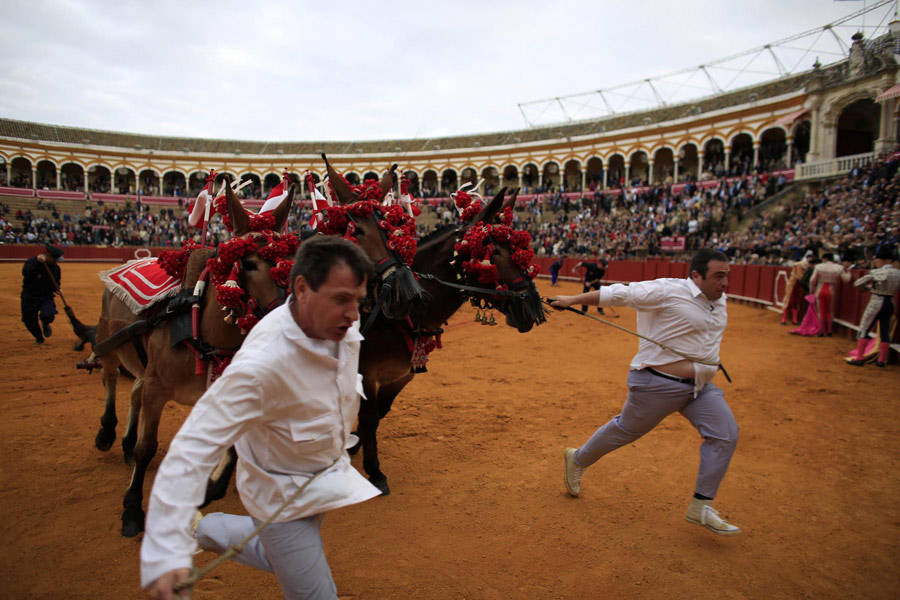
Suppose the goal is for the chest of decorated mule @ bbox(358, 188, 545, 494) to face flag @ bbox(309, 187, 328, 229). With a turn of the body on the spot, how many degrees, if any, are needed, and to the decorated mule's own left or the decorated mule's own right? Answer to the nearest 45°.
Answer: approximately 135° to the decorated mule's own right

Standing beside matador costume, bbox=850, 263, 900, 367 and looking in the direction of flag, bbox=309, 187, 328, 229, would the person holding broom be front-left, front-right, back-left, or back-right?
front-right

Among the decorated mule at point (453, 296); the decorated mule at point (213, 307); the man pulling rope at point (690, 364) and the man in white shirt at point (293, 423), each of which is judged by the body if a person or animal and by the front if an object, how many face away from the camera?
0

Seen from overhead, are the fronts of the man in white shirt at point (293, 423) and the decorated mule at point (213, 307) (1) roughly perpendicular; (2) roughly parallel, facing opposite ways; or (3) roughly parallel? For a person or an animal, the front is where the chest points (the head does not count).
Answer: roughly parallel

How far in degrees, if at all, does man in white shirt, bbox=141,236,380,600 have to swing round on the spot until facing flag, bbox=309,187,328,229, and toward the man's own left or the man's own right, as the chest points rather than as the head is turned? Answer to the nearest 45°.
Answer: approximately 135° to the man's own left

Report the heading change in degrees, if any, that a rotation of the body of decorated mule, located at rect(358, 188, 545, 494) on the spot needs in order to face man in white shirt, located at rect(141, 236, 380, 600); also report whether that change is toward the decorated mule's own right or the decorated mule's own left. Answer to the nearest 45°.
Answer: approximately 45° to the decorated mule's own right

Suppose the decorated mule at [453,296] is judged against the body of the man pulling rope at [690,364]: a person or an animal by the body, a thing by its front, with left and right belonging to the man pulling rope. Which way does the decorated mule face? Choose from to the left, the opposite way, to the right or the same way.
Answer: the same way

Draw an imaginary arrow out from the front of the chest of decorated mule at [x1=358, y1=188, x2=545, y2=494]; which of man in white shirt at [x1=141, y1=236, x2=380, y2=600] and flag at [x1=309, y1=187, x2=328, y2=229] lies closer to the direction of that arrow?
the man in white shirt

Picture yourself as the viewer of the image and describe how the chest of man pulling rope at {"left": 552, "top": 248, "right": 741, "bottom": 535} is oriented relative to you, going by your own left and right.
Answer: facing the viewer and to the right of the viewer

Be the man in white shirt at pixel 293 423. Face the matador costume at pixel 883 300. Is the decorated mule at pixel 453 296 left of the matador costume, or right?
left

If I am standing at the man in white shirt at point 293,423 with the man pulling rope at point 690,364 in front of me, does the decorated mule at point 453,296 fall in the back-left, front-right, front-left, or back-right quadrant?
front-left

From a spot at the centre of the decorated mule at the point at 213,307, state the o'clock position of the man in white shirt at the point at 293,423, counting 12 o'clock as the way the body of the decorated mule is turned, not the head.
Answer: The man in white shirt is roughly at 1 o'clock from the decorated mule.

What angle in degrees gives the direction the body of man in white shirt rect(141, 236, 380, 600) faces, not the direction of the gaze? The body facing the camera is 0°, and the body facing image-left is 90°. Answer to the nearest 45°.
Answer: approximately 315°

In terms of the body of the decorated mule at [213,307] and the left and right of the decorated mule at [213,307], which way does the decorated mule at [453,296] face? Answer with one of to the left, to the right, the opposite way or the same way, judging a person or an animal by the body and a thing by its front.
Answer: the same way
